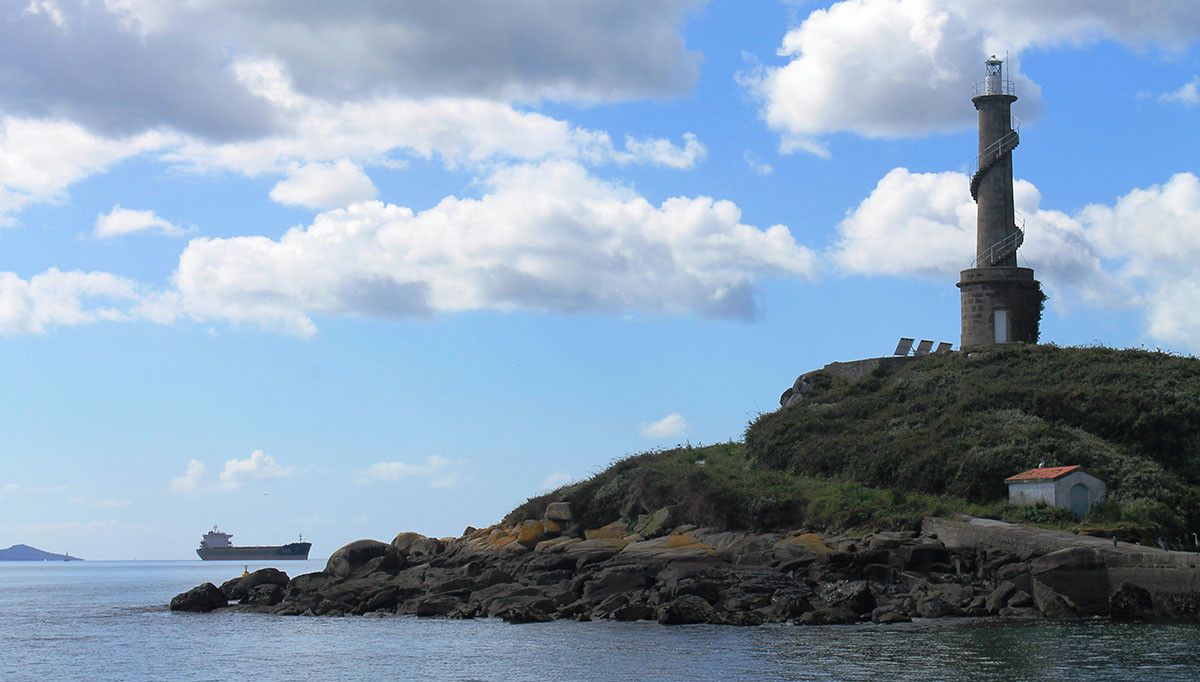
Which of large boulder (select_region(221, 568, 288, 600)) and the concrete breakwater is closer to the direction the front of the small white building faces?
the concrete breakwater

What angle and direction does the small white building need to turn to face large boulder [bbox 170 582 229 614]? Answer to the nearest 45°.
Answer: approximately 135° to its right

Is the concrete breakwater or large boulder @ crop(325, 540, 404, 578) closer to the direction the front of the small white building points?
the concrete breakwater

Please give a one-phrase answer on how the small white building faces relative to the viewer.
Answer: facing the viewer and to the right of the viewer

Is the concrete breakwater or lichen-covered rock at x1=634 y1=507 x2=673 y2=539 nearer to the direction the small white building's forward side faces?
the concrete breakwater

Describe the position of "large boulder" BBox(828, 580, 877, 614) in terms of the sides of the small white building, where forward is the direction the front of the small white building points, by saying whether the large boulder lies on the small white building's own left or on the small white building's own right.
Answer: on the small white building's own right

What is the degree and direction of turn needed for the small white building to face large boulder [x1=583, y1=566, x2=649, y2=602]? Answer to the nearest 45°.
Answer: approximately 135° to its right

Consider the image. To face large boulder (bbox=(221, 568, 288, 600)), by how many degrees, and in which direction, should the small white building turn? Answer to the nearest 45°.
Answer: approximately 135° to its right

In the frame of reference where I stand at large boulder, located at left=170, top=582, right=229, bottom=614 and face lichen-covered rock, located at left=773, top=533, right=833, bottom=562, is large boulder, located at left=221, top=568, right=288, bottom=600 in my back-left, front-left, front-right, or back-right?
front-left

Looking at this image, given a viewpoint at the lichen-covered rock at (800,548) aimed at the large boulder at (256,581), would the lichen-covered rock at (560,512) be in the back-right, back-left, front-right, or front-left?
front-right

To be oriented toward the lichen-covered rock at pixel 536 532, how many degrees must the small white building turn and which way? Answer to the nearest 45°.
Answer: approximately 135° to its right

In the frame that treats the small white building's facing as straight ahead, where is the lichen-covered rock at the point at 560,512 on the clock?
The lichen-covered rock is roughly at 5 o'clock from the small white building.
